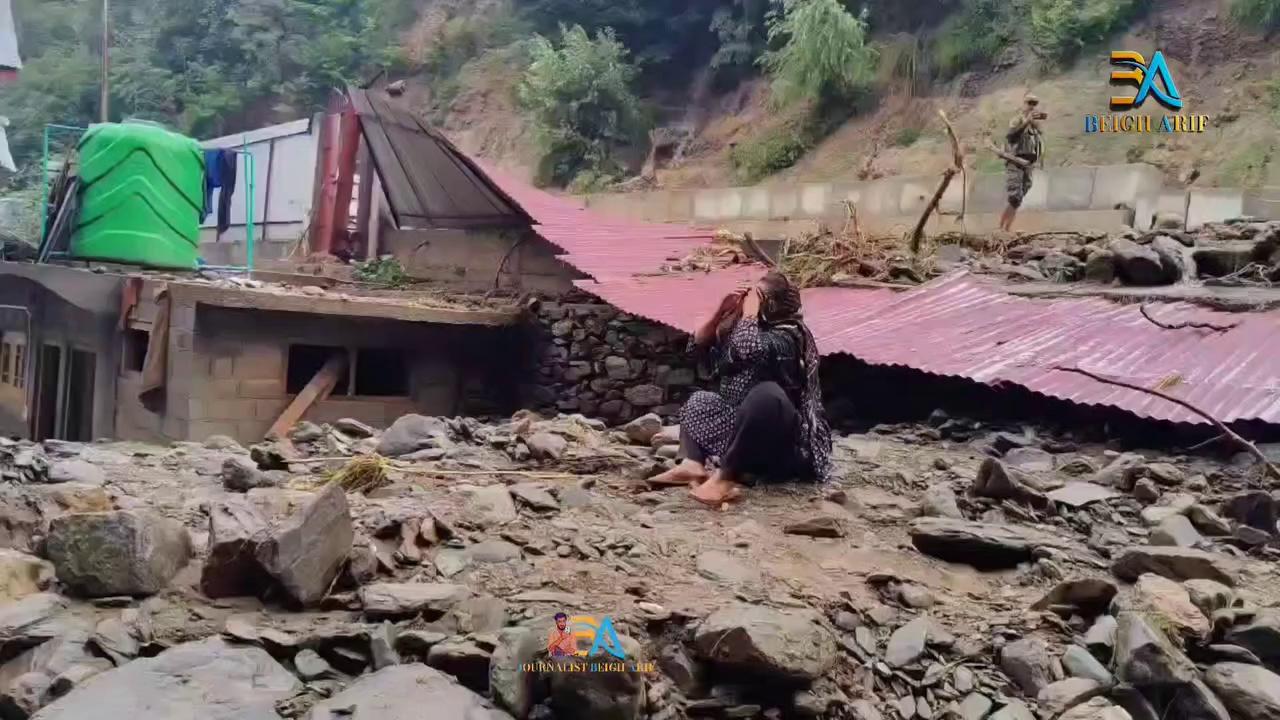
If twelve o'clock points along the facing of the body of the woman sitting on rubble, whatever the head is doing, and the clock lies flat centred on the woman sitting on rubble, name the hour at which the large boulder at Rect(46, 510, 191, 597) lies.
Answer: The large boulder is roughly at 12 o'clock from the woman sitting on rubble.

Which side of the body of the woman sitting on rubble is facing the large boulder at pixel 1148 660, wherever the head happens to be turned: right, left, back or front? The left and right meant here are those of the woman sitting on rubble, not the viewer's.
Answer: left

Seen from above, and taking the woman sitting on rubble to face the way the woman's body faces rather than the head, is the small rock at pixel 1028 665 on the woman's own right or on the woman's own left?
on the woman's own left

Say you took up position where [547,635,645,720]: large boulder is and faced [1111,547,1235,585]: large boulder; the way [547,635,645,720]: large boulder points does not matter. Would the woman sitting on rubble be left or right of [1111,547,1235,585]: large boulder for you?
left

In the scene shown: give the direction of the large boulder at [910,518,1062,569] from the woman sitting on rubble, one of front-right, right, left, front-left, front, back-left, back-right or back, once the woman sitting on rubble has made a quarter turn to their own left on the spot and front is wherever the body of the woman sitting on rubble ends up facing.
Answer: front

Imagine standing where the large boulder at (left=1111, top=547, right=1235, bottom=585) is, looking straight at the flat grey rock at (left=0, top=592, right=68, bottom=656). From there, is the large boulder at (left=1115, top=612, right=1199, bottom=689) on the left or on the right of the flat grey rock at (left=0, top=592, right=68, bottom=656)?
left

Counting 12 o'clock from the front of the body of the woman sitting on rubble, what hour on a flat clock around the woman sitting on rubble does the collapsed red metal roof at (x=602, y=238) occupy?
The collapsed red metal roof is roughly at 4 o'clock from the woman sitting on rubble.

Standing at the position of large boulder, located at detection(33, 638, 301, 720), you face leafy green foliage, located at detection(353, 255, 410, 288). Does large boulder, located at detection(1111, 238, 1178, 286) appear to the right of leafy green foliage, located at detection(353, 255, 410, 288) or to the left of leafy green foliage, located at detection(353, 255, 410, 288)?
right

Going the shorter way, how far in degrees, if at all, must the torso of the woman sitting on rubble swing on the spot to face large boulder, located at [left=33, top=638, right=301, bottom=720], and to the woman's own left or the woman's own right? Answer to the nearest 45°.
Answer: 0° — they already face it

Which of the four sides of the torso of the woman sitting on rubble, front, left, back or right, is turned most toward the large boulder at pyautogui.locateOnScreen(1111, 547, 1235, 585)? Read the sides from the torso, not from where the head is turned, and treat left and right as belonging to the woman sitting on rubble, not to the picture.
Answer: left

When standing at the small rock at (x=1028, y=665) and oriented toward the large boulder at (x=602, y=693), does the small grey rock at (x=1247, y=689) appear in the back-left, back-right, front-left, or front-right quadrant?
back-left

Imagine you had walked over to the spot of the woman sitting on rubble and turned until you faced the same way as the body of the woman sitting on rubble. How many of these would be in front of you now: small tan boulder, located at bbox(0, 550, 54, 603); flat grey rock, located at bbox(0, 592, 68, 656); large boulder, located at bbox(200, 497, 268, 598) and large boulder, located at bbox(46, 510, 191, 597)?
4

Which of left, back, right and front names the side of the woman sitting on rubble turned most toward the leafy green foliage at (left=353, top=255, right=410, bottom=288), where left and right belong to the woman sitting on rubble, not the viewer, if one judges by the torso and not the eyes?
right

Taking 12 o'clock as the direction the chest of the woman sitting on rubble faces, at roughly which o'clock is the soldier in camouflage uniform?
The soldier in camouflage uniform is roughly at 5 o'clock from the woman sitting on rubble.

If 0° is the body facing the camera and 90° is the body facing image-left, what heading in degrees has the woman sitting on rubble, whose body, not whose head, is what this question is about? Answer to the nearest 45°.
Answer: approximately 45°
